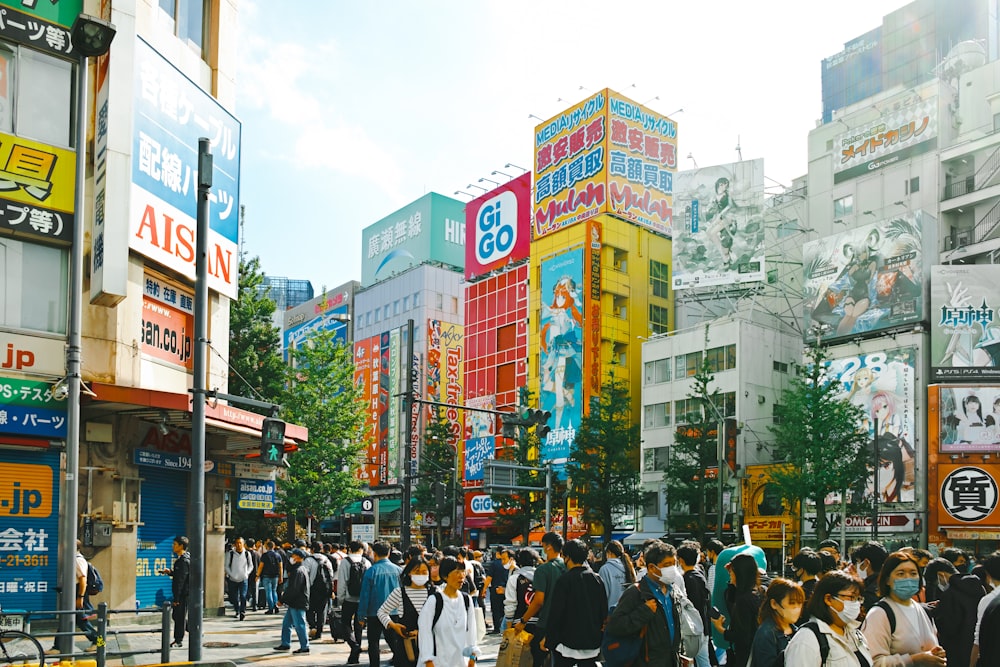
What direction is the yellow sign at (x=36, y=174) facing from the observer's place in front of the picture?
facing the viewer and to the right of the viewer

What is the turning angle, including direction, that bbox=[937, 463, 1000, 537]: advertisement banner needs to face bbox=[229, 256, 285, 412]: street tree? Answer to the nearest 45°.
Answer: approximately 45° to its right

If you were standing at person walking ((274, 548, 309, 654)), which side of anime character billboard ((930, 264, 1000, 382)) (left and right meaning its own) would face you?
front

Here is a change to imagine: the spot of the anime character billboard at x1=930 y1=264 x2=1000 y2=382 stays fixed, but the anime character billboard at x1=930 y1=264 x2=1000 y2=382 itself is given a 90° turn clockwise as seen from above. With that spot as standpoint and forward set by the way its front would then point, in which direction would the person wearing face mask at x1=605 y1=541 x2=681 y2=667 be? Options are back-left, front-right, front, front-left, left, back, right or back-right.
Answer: left

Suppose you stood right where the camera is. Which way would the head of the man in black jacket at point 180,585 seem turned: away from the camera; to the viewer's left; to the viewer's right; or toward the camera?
to the viewer's left

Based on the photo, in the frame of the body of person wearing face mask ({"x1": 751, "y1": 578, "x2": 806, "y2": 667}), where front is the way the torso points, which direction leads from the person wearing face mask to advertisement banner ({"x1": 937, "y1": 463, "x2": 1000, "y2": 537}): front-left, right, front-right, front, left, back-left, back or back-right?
back-left

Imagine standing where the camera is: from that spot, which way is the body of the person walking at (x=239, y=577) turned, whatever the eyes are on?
toward the camera

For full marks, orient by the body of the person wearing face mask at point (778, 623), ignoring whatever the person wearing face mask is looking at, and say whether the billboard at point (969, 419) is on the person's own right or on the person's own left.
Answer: on the person's own left

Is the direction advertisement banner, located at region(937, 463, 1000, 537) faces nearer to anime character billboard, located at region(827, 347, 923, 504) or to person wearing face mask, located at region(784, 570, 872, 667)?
the person wearing face mask

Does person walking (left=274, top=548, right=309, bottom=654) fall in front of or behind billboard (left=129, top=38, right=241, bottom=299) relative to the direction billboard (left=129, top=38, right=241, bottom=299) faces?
in front

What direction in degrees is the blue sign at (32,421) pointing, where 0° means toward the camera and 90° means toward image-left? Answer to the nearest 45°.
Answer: approximately 315°

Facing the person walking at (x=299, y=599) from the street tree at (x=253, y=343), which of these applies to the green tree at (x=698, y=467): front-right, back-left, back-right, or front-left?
back-left
